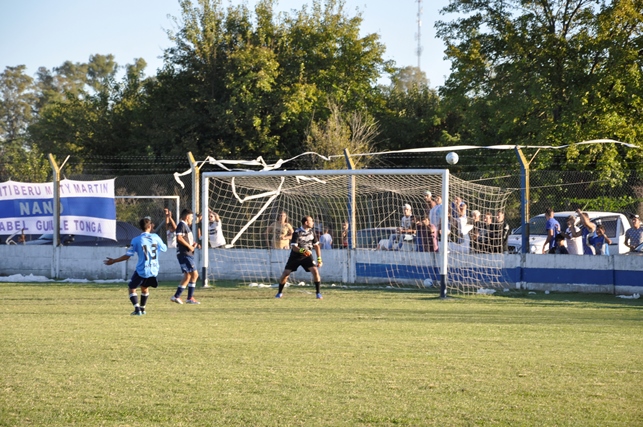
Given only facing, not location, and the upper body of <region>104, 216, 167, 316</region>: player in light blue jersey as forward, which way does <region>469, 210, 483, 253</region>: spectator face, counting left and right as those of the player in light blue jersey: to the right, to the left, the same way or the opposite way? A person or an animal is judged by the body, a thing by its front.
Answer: the opposite way

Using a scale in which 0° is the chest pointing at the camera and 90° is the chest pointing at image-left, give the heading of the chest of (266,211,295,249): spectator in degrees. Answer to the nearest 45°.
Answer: approximately 0°

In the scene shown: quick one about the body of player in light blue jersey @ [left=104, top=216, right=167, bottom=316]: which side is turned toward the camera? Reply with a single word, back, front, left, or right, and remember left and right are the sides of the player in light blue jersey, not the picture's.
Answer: back

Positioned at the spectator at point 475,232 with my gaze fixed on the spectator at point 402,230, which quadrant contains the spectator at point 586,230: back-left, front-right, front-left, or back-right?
back-right

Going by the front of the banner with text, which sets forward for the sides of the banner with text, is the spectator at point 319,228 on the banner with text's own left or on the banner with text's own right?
on the banner with text's own left

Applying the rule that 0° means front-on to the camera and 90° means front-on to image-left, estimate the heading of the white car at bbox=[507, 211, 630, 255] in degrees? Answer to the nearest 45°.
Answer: approximately 45°

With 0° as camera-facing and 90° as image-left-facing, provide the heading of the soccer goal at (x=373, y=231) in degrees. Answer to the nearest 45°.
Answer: approximately 45°

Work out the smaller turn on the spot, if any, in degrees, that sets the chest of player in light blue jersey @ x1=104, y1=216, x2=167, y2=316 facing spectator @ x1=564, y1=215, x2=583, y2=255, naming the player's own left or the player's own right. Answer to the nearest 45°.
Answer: approximately 90° to the player's own right

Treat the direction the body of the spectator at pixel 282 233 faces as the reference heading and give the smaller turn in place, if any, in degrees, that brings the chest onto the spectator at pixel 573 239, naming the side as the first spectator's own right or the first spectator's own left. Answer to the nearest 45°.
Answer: approximately 90° to the first spectator's own left

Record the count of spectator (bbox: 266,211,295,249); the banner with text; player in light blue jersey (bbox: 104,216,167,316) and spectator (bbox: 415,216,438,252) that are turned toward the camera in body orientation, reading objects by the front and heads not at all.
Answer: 3

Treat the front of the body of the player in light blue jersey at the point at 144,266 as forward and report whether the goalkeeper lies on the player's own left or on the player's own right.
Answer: on the player's own right

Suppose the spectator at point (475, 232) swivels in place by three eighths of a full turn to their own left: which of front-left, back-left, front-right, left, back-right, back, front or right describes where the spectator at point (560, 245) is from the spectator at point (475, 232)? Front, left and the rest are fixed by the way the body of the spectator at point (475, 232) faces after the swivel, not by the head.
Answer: front-right
